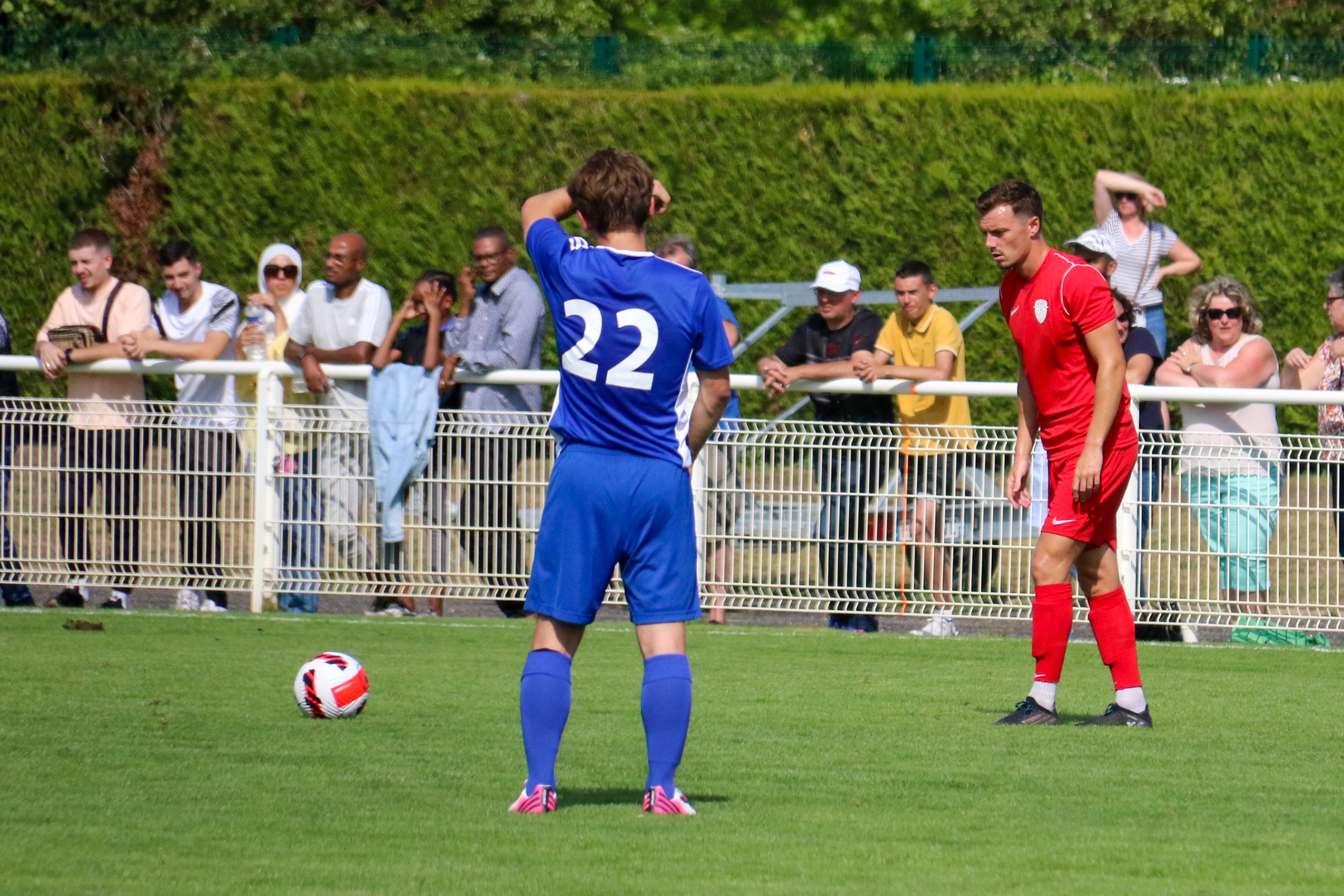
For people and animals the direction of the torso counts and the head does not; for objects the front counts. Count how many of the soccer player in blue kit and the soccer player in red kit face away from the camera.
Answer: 1

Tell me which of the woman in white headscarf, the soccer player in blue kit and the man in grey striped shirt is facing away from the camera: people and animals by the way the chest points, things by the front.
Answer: the soccer player in blue kit

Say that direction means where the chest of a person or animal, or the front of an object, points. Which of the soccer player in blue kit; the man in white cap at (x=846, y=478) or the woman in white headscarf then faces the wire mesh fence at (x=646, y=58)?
the soccer player in blue kit

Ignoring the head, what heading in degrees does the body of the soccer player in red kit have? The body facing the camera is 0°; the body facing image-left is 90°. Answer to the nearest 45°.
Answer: approximately 45°

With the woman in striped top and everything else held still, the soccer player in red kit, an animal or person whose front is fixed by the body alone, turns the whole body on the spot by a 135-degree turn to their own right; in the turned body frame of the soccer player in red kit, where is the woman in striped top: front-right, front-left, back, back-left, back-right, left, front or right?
front

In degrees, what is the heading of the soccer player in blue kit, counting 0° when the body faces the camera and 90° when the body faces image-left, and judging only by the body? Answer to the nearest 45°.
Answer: approximately 180°

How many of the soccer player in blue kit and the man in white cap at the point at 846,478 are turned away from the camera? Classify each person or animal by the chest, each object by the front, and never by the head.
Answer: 1

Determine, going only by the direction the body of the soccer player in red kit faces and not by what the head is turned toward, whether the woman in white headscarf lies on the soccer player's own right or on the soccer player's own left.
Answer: on the soccer player's own right

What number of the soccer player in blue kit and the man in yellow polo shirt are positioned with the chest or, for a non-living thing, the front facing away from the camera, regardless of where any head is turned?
1

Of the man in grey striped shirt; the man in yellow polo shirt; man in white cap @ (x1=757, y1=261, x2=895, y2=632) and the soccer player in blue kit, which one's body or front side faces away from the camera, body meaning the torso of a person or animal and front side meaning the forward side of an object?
the soccer player in blue kit

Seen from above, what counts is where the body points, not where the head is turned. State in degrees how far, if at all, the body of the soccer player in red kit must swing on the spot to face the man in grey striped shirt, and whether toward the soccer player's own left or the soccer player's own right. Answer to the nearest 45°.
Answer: approximately 90° to the soccer player's own right

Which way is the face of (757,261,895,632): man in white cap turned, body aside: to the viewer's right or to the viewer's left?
to the viewer's left

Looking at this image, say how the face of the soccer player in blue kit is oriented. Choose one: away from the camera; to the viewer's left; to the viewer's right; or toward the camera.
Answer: away from the camera

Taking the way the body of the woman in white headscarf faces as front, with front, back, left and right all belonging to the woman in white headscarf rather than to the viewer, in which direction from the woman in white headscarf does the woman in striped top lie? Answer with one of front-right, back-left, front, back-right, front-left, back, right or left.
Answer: back-left
